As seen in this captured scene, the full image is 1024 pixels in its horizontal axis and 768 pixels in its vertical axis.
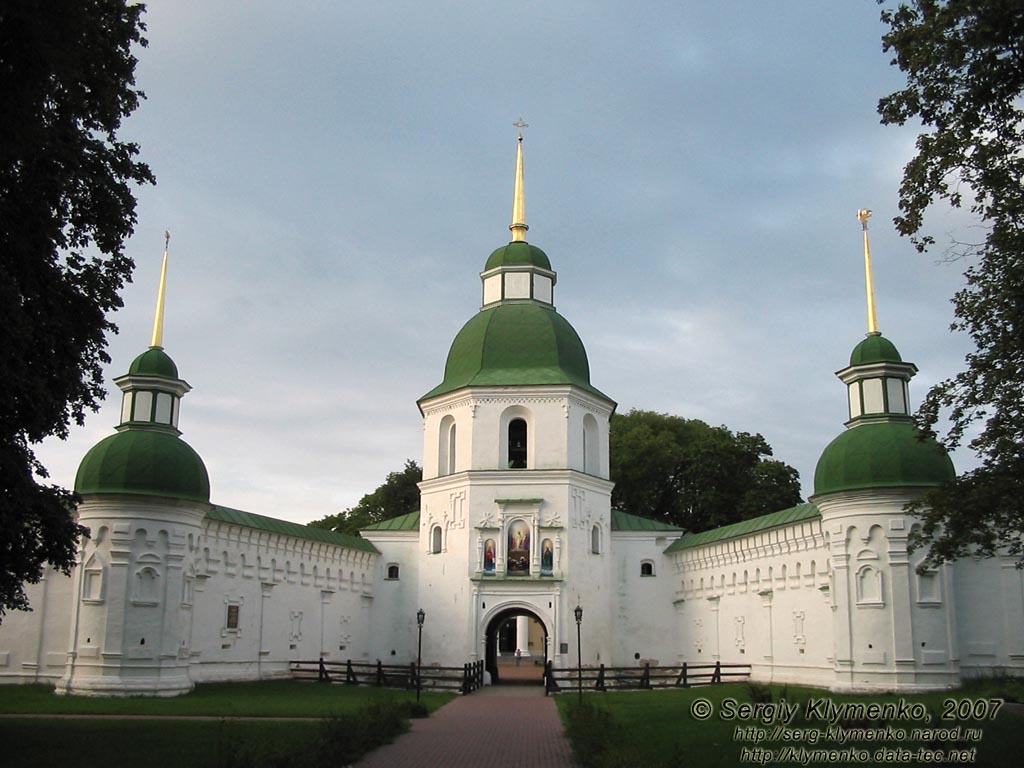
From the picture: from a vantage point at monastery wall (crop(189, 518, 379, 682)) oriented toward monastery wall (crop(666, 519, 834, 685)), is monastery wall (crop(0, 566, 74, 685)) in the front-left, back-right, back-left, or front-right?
back-right

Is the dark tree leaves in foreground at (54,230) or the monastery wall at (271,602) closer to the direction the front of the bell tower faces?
the dark tree leaves in foreground

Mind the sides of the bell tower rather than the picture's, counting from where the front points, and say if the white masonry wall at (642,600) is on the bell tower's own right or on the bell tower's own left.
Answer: on the bell tower's own left

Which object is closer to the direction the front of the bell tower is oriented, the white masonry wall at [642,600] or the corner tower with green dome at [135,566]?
the corner tower with green dome

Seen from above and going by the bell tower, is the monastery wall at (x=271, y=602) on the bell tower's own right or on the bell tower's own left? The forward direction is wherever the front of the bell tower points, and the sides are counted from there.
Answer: on the bell tower's own right

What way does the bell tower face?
toward the camera

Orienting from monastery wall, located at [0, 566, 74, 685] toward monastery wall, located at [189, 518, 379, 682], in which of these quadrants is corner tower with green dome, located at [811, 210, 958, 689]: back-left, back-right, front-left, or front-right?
front-right

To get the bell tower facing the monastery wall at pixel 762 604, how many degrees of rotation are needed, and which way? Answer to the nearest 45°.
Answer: approximately 45° to its left

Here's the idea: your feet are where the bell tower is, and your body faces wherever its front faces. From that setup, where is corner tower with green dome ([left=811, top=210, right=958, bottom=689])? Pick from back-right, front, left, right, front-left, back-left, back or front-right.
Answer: front-left

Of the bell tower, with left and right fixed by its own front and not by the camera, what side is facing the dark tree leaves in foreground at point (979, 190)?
front

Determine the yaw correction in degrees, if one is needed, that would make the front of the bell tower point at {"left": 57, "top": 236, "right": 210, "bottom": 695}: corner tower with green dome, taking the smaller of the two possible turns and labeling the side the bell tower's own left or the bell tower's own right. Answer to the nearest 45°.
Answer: approximately 45° to the bell tower's own right

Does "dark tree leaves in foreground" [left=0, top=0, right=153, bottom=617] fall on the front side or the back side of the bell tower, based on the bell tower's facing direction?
on the front side
